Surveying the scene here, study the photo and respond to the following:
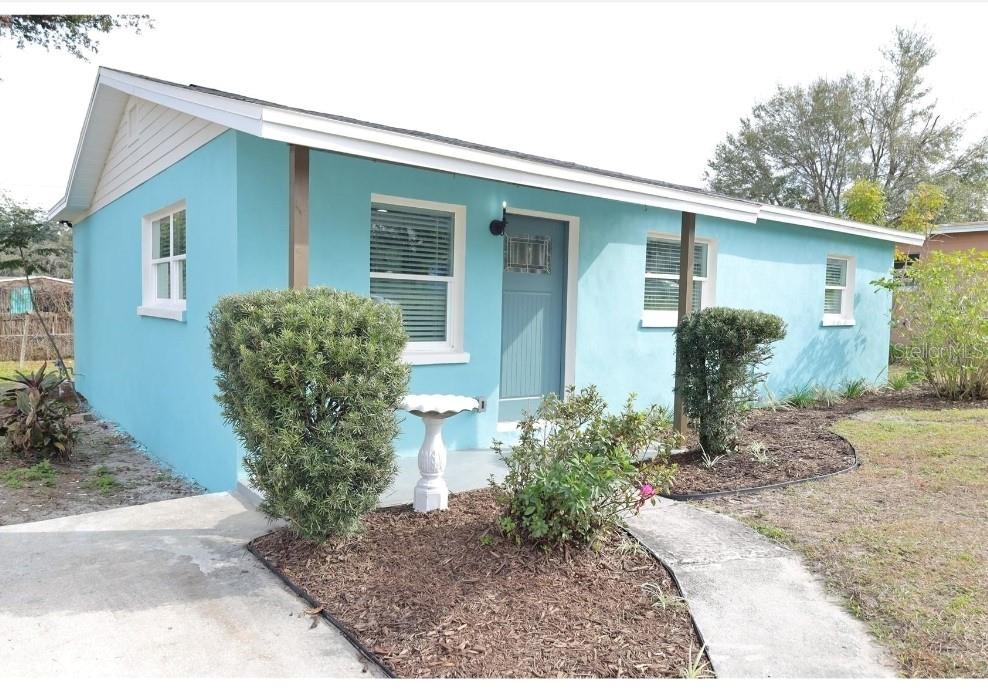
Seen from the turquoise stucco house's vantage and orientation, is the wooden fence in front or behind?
behind

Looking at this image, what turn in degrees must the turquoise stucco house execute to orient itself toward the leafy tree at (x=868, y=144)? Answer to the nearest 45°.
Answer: approximately 90° to its left

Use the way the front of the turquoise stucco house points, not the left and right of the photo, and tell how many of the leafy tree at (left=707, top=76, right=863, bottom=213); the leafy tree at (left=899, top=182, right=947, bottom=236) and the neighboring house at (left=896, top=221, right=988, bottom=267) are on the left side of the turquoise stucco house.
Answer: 3

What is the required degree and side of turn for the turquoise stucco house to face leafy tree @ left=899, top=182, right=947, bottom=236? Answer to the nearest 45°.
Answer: approximately 90° to its left

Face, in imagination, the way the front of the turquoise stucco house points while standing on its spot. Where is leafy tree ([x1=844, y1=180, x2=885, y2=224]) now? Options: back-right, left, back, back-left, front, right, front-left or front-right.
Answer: left

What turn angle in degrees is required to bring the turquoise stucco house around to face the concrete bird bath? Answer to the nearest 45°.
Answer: approximately 45° to its right

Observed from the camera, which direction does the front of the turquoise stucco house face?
facing the viewer and to the right of the viewer

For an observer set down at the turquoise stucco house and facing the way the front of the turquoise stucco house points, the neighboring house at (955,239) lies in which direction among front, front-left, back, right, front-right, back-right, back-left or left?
left

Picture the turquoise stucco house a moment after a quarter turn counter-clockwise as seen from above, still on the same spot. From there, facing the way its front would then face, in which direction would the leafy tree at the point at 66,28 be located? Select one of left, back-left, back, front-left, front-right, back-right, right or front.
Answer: left
